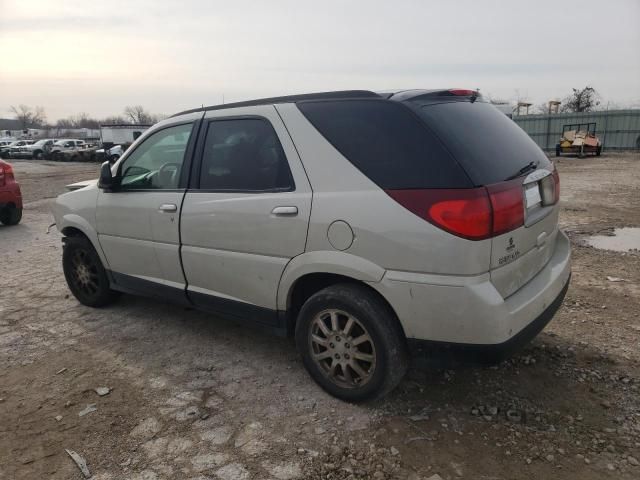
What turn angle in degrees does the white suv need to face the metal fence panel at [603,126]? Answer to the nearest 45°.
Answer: approximately 90° to its right

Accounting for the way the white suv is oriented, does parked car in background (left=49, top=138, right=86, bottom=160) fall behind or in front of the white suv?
in front

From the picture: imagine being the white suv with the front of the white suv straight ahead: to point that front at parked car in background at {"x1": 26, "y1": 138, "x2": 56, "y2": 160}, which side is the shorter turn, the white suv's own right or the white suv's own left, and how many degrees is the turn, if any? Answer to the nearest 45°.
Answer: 0° — it already faces it

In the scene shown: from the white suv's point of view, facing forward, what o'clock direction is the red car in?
The red car is roughly at 12 o'clock from the white suv.

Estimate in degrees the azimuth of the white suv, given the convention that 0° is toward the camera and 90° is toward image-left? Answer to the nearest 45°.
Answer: approximately 135°

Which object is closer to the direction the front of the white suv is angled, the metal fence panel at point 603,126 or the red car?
the red car
